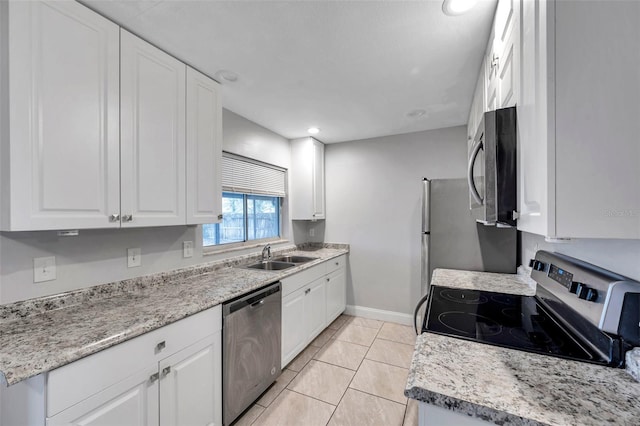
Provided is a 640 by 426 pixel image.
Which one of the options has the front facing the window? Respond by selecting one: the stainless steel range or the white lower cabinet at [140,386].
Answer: the stainless steel range

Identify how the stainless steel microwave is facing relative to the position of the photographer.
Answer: facing to the left of the viewer

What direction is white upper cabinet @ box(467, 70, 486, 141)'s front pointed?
to the viewer's left

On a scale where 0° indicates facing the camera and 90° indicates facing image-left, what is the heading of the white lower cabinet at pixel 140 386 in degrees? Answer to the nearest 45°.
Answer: approximately 315°

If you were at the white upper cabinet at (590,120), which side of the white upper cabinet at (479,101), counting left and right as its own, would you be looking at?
left

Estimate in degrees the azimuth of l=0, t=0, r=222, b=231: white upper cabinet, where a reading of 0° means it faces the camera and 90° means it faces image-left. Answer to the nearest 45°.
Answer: approximately 315°

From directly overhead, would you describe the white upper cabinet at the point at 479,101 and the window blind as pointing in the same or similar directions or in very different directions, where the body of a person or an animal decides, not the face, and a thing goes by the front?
very different directions

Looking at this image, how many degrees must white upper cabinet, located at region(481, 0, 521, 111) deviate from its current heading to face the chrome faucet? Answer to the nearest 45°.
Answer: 0° — it already faces it

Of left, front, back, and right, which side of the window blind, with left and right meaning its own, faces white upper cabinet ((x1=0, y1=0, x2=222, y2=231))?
right
